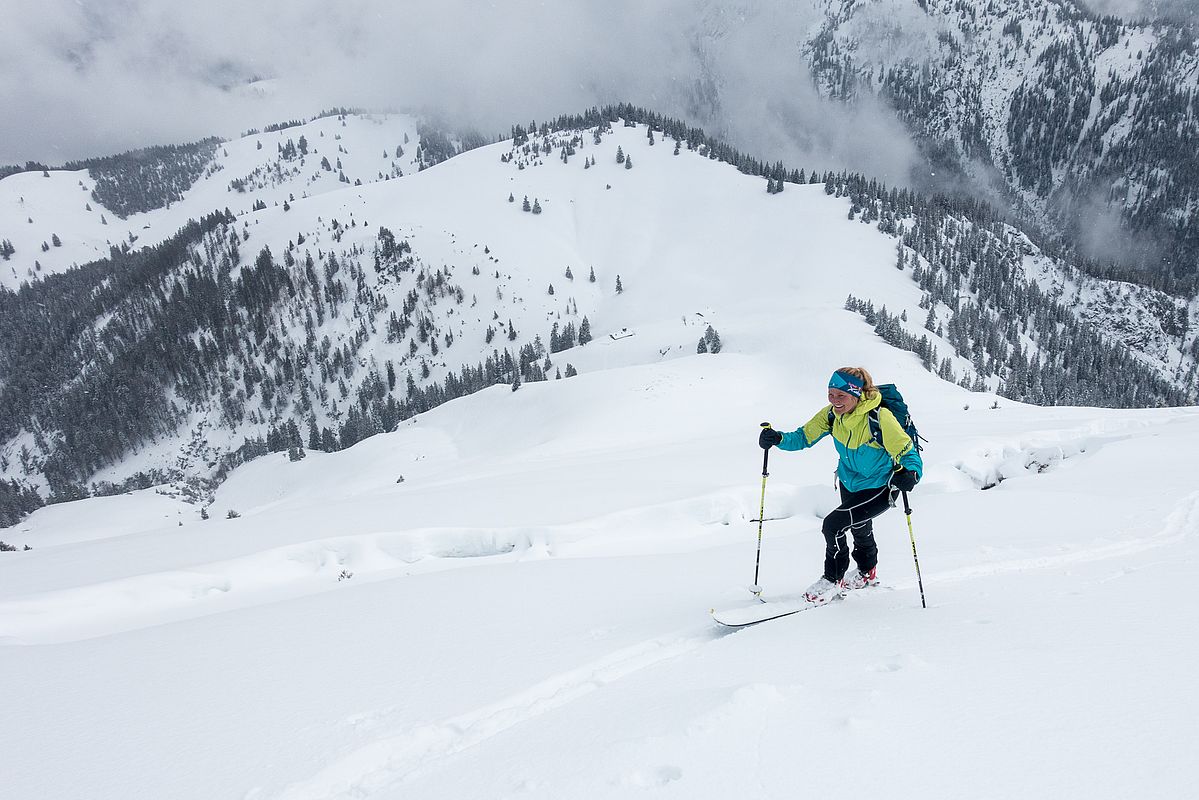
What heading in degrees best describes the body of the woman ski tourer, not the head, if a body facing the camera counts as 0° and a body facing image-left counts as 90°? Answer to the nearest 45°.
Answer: approximately 45°
